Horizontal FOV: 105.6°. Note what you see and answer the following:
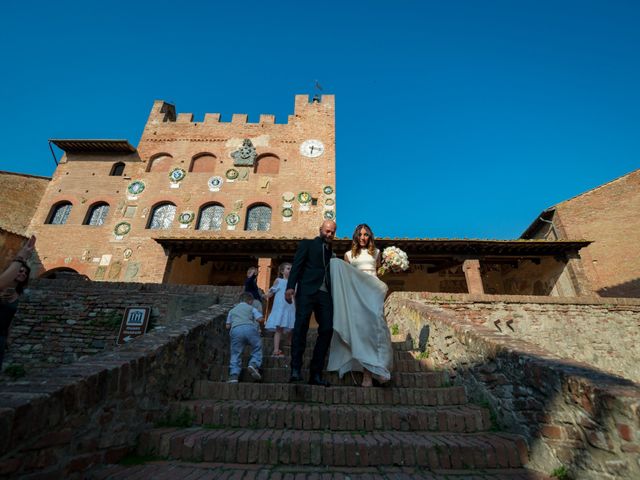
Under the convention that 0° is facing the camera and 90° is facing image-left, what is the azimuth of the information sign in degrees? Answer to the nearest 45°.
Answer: approximately 0°

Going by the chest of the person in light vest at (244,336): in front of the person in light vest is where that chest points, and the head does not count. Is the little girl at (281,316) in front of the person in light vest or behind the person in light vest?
in front

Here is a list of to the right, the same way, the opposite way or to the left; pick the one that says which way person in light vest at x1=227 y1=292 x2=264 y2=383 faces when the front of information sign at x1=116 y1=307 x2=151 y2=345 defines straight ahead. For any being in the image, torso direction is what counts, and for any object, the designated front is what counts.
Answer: the opposite way

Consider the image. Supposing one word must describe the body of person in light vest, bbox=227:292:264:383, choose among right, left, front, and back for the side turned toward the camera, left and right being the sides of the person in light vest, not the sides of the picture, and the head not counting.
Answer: back

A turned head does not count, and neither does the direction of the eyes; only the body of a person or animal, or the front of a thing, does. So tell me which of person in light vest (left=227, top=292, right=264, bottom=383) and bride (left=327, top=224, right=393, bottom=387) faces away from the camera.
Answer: the person in light vest

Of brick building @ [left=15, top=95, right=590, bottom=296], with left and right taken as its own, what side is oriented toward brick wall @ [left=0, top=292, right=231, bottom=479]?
front

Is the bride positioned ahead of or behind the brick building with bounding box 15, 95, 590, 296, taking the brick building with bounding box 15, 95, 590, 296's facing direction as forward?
ahead

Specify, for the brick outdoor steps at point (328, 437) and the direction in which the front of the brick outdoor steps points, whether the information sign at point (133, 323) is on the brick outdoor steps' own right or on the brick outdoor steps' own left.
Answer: on the brick outdoor steps' own right

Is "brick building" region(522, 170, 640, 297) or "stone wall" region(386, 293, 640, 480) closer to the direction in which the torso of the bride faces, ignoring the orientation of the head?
the stone wall

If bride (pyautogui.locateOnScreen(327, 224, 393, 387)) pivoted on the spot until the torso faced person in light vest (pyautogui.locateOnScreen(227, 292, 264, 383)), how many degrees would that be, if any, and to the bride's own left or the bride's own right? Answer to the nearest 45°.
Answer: approximately 90° to the bride's own right
